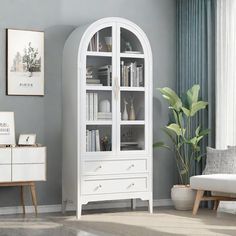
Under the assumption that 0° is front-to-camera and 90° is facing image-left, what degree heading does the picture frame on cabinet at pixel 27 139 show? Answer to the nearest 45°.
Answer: approximately 0°

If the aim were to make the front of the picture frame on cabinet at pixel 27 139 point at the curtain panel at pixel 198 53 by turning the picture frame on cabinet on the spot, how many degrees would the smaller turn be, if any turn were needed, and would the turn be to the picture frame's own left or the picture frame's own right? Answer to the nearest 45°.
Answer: approximately 90° to the picture frame's own left

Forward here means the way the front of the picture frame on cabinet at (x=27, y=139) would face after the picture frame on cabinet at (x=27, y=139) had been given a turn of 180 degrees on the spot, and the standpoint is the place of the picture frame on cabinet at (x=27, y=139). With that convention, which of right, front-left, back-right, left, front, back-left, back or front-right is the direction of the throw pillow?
right

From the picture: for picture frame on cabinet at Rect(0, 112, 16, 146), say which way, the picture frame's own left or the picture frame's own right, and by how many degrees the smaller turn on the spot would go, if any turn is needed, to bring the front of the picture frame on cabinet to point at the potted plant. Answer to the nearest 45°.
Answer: approximately 90° to the picture frame's own left

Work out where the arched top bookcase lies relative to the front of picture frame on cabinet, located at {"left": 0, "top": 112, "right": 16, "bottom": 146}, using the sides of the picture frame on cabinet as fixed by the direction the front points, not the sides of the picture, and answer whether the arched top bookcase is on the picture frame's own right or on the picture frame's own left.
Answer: on the picture frame's own left

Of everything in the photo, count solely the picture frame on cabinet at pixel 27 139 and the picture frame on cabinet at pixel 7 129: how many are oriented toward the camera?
2

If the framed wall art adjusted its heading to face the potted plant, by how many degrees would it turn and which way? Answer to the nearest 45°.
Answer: approximately 45° to its left

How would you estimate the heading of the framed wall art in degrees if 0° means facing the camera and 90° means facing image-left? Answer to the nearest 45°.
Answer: approximately 315°

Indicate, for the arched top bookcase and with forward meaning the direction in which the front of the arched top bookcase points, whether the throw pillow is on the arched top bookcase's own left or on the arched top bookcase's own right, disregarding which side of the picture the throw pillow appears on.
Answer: on the arched top bookcase's own left

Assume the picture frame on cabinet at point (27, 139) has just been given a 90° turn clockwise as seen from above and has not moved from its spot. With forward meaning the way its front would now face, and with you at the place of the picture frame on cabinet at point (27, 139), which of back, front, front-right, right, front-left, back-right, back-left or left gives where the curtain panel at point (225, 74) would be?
back

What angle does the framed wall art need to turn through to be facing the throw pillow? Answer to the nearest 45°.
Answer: approximately 45° to its left

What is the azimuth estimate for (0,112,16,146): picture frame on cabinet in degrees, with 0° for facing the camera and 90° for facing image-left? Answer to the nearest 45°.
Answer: approximately 0°

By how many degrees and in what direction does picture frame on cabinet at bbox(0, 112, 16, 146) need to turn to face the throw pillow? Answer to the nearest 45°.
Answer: approximately 90° to its left
